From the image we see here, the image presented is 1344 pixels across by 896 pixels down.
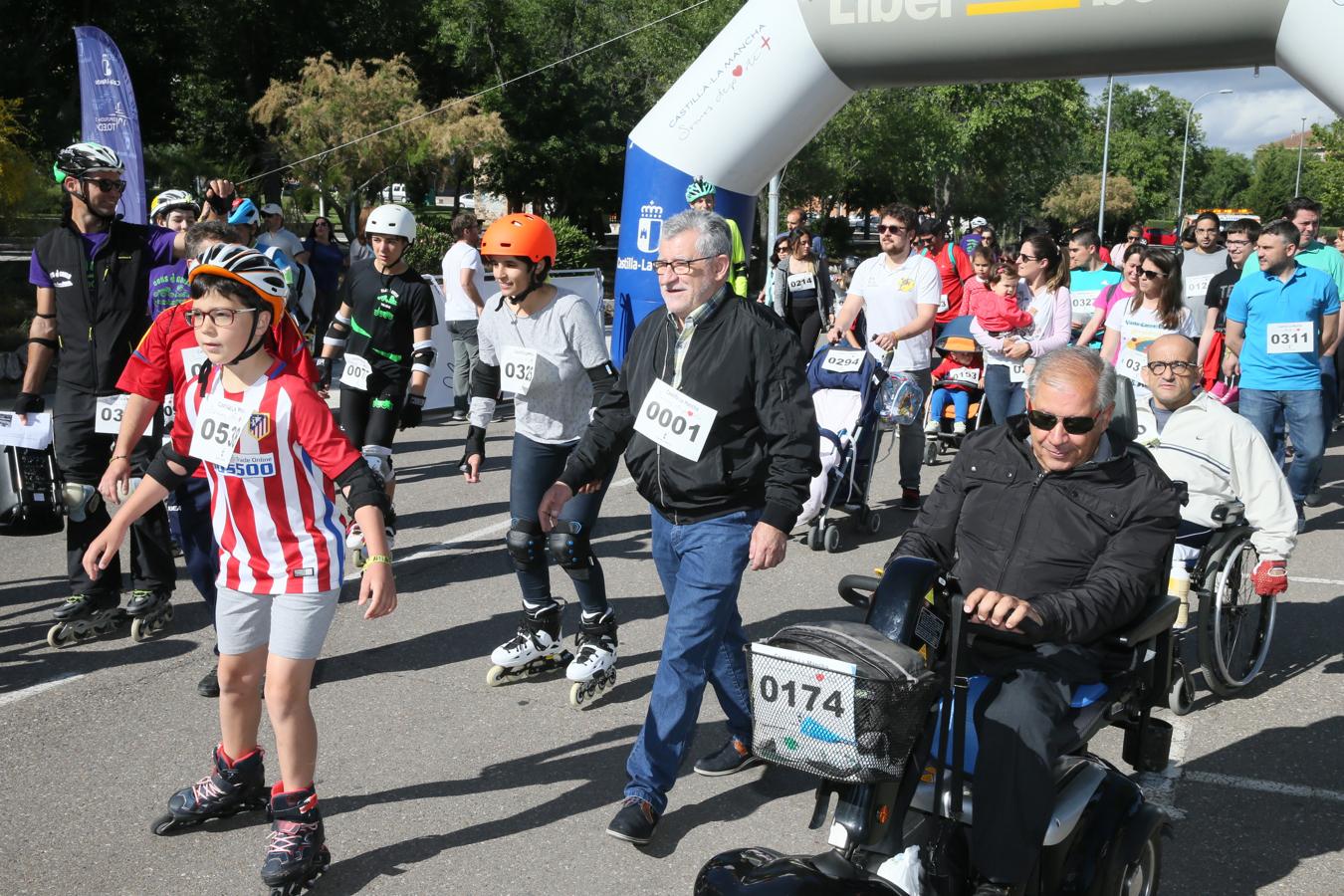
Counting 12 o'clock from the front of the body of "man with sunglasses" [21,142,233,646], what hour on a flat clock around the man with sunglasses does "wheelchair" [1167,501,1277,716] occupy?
The wheelchair is roughly at 10 o'clock from the man with sunglasses.

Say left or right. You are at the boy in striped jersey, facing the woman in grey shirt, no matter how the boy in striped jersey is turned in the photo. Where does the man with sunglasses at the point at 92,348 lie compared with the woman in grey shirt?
left

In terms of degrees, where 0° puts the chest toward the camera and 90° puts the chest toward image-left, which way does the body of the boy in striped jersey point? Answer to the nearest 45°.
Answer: approximately 45°

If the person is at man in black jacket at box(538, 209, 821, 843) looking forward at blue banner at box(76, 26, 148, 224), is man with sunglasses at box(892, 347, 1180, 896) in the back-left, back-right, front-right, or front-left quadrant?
back-right

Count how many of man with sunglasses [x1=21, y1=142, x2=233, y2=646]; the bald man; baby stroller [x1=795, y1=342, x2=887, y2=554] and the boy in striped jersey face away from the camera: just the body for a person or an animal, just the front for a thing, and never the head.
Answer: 0

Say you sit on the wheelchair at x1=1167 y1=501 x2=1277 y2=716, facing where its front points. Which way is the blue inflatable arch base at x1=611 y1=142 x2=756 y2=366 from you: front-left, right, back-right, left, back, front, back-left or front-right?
right

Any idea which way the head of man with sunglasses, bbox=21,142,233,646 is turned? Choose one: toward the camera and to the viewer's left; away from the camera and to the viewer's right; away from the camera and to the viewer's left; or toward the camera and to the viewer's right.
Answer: toward the camera and to the viewer's right

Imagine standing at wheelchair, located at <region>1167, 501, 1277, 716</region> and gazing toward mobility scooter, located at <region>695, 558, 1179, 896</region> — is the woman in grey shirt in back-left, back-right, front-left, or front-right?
front-right

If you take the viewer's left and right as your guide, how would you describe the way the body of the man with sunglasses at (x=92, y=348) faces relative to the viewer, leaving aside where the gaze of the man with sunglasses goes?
facing the viewer

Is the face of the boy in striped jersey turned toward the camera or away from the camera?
toward the camera

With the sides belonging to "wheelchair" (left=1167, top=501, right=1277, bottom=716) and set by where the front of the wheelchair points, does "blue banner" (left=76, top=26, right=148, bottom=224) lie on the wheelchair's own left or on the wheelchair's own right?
on the wheelchair's own right

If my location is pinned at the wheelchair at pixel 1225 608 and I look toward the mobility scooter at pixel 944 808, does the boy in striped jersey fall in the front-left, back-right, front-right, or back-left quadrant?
front-right

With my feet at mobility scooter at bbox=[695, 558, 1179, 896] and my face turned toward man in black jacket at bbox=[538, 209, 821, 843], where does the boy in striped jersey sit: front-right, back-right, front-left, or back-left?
front-left
